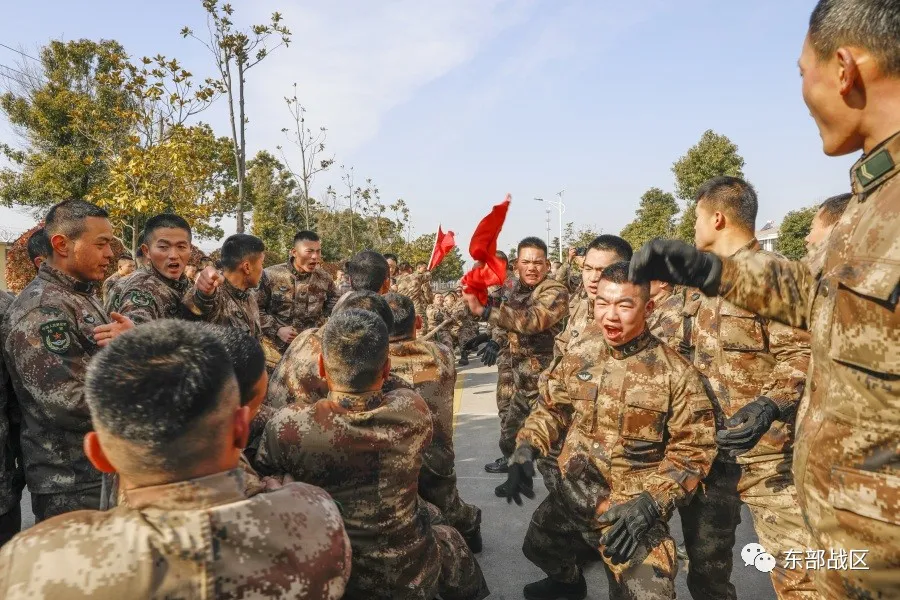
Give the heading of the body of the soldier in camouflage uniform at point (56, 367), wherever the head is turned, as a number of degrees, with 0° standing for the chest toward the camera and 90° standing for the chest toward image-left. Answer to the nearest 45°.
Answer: approximately 270°

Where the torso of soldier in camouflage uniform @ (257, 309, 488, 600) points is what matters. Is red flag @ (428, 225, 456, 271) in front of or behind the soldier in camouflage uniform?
in front

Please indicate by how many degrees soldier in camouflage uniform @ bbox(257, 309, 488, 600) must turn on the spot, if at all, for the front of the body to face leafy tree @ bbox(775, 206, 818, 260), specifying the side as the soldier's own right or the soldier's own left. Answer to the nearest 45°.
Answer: approximately 45° to the soldier's own right

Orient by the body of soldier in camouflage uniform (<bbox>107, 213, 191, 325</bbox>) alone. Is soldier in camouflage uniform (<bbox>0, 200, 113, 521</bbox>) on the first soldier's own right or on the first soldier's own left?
on the first soldier's own right

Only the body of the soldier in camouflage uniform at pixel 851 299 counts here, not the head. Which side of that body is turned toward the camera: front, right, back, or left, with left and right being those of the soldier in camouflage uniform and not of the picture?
left

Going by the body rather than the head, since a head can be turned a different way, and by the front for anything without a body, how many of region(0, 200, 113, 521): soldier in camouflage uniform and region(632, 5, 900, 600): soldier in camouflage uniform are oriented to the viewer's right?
1

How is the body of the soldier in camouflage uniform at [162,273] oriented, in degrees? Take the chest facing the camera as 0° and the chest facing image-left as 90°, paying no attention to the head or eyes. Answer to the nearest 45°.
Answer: approximately 315°

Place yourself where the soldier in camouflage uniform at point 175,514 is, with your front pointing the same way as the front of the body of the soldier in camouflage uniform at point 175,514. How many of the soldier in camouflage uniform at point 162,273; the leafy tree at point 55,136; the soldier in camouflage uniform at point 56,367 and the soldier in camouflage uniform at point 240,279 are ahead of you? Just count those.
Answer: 4

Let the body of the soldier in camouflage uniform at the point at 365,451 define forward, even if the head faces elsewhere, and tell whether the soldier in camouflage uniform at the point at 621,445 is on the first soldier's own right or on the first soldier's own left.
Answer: on the first soldier's own right

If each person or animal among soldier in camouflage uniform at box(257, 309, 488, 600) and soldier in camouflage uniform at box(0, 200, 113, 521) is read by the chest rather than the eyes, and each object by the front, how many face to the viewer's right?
1

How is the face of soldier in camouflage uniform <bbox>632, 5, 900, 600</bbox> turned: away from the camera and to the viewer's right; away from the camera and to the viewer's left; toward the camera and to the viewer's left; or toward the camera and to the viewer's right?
away from the camera and to the viewer's left

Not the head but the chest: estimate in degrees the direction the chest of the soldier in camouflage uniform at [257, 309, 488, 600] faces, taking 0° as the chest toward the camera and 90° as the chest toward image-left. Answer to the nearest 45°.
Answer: approximately 180°

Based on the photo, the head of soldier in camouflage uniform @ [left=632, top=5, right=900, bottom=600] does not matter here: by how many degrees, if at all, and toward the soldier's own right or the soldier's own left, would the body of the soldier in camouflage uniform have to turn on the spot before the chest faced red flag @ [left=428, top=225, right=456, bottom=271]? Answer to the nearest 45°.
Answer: approximately 45° to the soldier's own right
